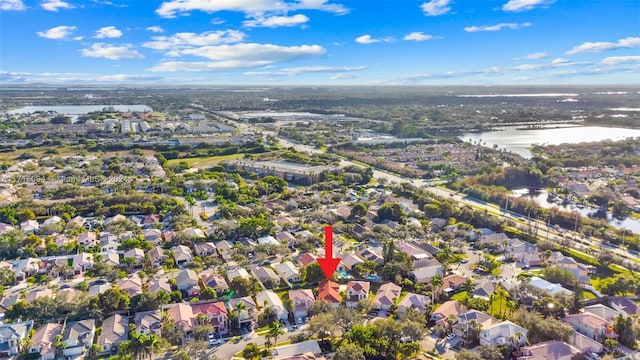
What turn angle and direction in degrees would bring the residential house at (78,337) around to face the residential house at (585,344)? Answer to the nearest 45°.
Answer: approximately 45° to its left

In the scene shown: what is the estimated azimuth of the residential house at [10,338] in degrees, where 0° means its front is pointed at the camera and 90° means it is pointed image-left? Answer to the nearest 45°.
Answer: approximately 0°

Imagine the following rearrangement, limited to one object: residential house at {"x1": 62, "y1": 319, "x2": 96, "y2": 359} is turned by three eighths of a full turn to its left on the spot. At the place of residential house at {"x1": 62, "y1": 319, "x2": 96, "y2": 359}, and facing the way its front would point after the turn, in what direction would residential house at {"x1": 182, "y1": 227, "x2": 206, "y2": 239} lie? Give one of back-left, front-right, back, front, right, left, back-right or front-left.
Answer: front

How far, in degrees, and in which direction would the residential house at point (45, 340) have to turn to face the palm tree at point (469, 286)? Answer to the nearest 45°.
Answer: approximately 90° to its left

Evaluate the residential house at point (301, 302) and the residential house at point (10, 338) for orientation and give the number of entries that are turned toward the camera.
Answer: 2

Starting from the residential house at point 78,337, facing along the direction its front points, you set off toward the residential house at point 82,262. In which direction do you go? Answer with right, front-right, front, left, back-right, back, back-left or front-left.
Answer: back

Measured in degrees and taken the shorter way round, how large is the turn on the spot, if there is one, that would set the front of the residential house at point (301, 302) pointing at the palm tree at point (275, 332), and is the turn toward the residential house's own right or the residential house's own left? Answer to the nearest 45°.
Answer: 0° — it already faces it

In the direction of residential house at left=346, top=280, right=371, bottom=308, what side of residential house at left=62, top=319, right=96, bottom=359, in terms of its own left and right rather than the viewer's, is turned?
left

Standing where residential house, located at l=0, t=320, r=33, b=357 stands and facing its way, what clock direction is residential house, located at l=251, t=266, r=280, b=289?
residential house, located at l=251, t=266, r=280, b=289 is roughly at 9 o'clock from residential house, located at l=0, t=320, r=33, b=357.

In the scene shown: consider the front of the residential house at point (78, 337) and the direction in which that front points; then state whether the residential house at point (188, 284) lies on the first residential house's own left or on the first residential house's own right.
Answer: on the first residential house's own left

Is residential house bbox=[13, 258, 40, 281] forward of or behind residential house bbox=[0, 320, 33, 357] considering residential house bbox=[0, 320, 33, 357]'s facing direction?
behind
